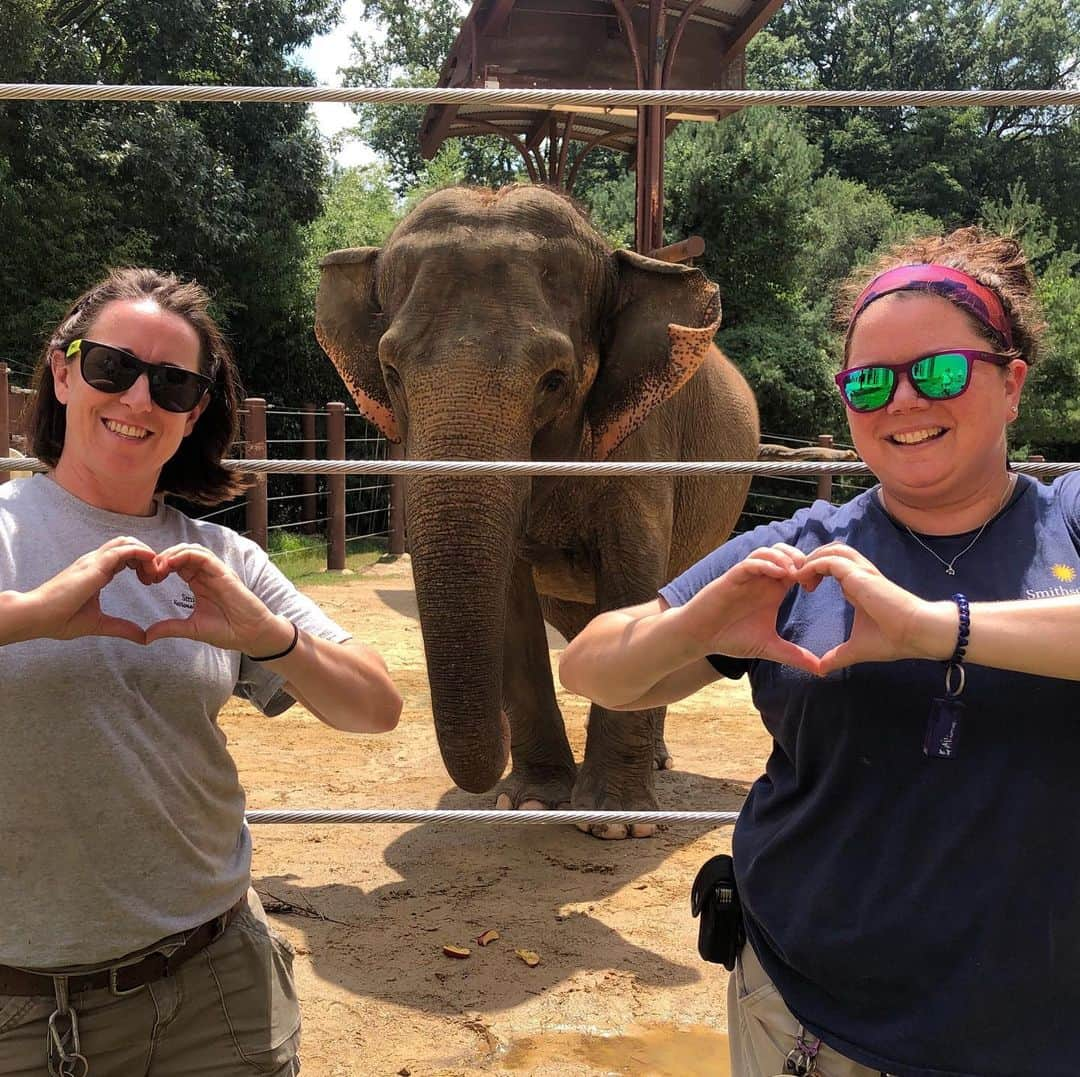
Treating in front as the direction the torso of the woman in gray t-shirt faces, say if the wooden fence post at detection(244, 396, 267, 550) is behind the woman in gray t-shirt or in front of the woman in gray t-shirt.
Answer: behind

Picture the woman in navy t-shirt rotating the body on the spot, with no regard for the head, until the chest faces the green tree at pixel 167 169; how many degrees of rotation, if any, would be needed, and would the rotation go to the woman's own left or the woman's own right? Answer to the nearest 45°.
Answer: approximately 135° to the woman's own right

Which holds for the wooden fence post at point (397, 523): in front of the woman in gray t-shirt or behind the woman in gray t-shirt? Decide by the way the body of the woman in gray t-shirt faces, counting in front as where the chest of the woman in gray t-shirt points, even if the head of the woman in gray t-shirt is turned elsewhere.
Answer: behind

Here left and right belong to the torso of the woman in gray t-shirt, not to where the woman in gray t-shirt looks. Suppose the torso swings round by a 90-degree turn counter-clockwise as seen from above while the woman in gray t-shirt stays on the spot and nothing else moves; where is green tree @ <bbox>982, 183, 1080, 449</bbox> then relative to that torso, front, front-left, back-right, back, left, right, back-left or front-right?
front-left

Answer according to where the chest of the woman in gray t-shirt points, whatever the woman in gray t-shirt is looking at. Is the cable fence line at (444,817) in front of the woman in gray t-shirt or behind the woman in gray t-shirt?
behind

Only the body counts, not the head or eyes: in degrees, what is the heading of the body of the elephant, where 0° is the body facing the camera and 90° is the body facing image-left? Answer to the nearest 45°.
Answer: approximately 45°

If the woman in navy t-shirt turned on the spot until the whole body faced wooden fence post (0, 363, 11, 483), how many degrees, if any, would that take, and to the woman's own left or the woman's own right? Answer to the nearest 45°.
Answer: approximately 135° to the woman's own right

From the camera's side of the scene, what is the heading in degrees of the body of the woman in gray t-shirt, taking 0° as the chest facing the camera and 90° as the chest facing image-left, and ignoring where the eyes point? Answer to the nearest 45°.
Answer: approximately 0°

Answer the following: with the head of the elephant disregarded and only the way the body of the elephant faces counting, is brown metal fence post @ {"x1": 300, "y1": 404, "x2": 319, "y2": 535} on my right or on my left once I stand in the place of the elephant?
on my right

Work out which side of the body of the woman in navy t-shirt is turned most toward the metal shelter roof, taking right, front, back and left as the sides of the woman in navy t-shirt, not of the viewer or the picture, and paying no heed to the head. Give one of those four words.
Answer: back

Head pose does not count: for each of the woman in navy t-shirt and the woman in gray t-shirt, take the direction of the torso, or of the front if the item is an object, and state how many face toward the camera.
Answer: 2

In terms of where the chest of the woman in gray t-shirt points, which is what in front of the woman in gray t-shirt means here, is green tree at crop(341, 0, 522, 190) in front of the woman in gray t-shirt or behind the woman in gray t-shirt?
behind

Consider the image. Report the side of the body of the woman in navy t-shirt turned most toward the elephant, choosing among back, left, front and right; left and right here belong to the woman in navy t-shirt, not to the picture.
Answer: back

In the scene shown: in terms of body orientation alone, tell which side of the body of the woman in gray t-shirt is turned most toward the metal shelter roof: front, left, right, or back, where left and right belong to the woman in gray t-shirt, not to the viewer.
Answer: back
